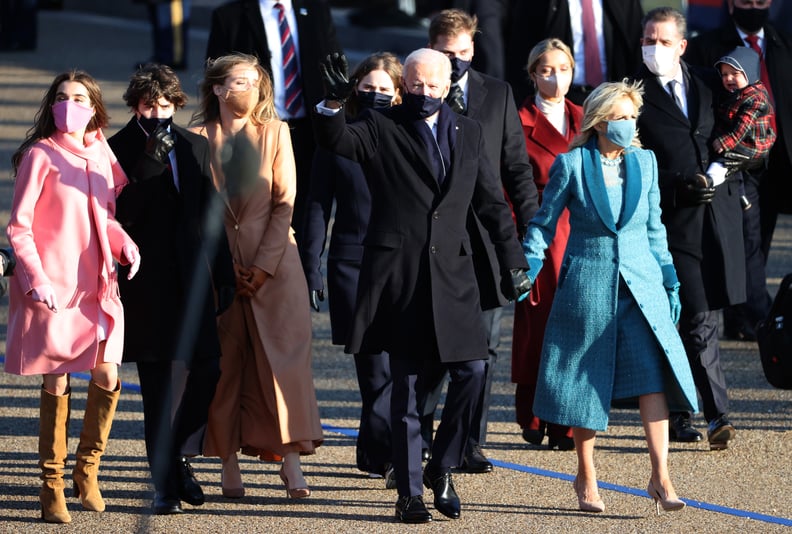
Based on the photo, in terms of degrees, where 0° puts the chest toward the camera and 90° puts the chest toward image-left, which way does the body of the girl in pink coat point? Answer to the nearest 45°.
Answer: approximately 315°

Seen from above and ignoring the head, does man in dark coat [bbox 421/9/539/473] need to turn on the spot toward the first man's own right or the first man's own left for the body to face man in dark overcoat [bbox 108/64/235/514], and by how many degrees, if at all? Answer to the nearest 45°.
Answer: approximately 45° to the first man's own right

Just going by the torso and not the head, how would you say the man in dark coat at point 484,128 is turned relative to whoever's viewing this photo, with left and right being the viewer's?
facing the viewer

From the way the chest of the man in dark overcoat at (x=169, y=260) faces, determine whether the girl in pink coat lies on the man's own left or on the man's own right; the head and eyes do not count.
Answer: on the man's own right
